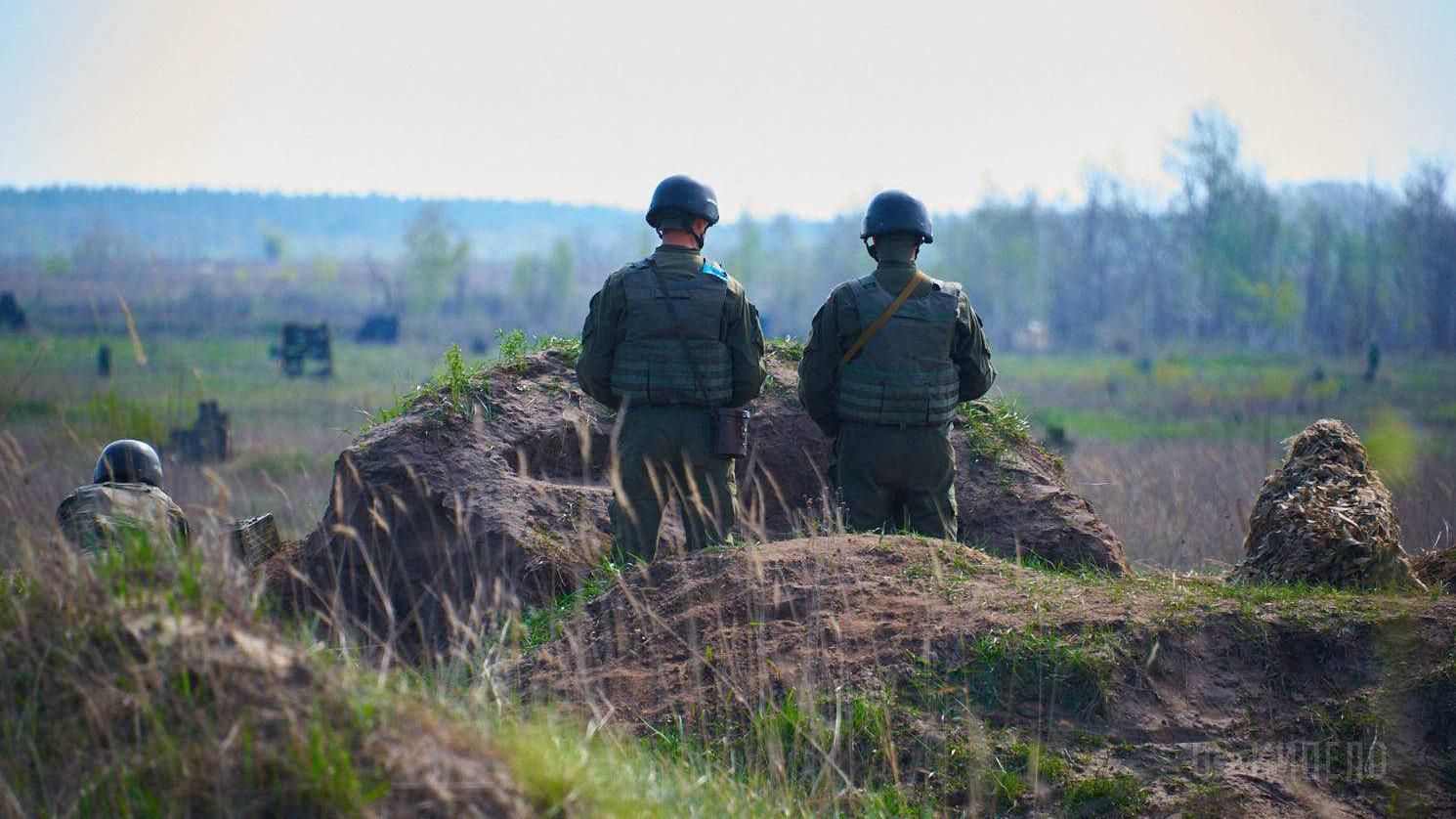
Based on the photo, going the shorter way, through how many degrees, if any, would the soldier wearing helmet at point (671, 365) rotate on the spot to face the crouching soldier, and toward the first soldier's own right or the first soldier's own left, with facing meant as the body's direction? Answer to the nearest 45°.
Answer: approximately 90° to the first soldier's own left

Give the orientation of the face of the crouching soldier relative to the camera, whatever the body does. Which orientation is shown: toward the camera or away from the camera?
away from the camera

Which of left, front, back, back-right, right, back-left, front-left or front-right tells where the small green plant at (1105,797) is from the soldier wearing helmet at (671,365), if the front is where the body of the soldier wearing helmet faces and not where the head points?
back-right

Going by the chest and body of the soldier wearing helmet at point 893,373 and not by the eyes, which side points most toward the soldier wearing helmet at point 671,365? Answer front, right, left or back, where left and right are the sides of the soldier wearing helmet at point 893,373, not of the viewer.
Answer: left

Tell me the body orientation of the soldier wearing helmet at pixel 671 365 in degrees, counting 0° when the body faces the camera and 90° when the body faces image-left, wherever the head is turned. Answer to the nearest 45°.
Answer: approximately 180°

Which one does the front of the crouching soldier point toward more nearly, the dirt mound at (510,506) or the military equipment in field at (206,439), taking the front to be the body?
the military equipment in field

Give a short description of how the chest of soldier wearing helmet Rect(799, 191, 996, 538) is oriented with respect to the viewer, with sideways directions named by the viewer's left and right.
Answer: facing away from the viewer

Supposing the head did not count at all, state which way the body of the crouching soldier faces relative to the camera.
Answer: away from the camera

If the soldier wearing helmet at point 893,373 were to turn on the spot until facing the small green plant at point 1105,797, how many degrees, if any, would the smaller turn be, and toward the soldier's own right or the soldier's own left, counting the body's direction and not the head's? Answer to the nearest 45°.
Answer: approximately 180°

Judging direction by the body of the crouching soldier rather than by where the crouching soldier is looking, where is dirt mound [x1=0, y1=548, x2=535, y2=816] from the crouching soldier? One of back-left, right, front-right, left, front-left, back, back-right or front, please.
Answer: back

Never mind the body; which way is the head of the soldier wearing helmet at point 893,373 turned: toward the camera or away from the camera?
away from the camera

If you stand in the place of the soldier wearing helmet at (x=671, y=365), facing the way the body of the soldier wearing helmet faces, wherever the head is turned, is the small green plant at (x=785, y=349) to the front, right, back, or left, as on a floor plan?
front

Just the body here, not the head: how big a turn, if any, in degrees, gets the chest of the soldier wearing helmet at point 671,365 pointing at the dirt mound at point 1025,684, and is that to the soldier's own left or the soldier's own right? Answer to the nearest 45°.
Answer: approximately 135° to the soldier's own right

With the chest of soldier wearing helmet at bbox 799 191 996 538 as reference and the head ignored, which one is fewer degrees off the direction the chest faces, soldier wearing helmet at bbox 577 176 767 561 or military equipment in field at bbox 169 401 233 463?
the military equipment in field

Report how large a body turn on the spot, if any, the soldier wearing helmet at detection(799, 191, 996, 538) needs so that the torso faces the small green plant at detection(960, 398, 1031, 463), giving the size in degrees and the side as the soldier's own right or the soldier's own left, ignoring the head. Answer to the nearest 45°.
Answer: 0° — they already face it

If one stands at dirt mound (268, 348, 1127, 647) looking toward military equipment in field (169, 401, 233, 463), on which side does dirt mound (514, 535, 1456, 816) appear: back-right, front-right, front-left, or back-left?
back-right

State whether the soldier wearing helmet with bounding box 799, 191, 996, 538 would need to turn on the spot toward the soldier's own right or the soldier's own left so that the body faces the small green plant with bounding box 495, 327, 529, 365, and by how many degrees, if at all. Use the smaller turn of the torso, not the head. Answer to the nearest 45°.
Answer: approximately 45° to the soldier's own left
